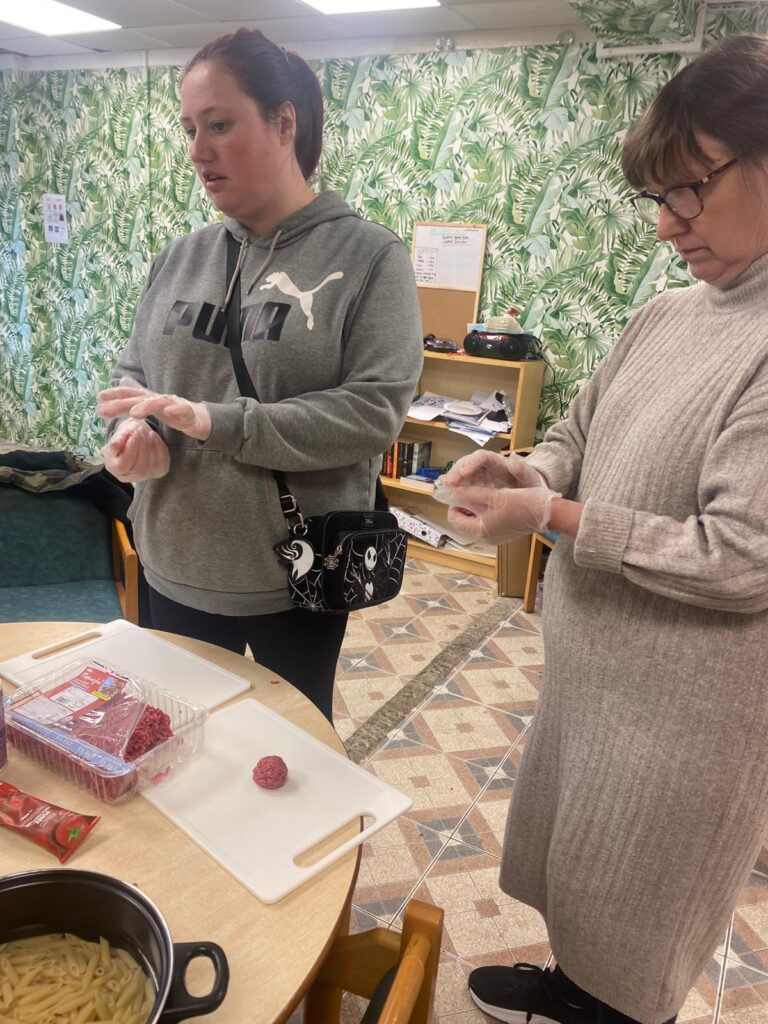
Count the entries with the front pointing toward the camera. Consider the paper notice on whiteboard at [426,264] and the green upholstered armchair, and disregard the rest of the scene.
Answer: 2

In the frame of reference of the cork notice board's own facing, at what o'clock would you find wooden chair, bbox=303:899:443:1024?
The wooden chair is roughly at 12 o'clock from the cork notice board.

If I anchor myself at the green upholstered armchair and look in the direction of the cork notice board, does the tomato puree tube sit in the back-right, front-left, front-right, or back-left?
back-right

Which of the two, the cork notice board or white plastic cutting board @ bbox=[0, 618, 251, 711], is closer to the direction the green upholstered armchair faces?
the white plastic cutting board

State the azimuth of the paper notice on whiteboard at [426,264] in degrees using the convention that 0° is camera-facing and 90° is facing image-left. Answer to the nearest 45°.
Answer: approximately 0°

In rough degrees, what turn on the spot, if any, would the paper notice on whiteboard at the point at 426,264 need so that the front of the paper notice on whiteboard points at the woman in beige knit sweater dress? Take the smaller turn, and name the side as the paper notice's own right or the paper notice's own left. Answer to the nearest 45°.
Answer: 0° — it already faces them

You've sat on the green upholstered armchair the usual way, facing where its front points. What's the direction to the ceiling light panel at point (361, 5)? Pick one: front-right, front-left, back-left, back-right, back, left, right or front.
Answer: back-left

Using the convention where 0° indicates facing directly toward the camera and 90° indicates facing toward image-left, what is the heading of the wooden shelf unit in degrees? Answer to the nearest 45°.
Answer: approximately 45°

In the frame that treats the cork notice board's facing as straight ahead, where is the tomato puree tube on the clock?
The tomato puree tube is roughly at 12 o'clock from the cork notice board.
